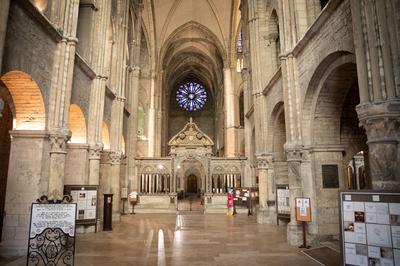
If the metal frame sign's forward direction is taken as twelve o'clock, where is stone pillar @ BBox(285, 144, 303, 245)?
The stone pillar is roughly at 9 o'clock from the metal frame sign.

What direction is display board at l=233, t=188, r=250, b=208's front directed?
toward the camera

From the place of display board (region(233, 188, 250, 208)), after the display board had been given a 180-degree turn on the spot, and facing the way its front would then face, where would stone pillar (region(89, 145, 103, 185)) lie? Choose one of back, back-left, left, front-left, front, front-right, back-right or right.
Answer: back-left

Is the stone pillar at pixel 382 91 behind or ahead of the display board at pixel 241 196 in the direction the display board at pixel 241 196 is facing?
ahead

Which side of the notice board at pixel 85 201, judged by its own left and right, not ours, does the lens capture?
front

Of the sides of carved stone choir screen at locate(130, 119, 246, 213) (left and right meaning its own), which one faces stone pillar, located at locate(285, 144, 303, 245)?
front

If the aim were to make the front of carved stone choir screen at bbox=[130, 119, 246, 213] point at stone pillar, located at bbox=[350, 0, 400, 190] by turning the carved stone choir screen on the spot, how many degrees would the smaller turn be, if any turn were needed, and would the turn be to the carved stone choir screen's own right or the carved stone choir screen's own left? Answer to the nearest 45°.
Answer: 0° — it already faces it

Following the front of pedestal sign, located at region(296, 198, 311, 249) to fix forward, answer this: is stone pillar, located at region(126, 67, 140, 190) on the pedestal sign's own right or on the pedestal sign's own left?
on the pedestal sign's own right

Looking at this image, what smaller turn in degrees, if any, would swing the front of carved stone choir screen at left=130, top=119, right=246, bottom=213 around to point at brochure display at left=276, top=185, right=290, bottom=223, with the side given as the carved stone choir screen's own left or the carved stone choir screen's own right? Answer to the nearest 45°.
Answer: approximately 45° to the carved stone choir screen's own left

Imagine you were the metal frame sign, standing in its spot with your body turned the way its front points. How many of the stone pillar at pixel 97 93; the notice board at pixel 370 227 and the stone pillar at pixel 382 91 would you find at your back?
1

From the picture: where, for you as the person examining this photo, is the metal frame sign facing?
facing the viewer
